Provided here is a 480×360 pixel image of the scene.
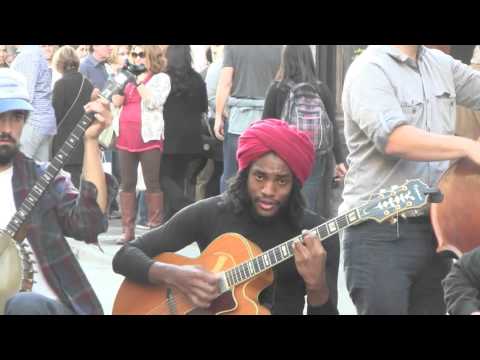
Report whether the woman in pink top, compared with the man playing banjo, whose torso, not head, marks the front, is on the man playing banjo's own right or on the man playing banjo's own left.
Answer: on the man playing banjo's own left

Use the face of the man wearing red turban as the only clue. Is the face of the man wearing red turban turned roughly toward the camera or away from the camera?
toward the camera

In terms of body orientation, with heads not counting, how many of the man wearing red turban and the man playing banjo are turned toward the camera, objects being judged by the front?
2

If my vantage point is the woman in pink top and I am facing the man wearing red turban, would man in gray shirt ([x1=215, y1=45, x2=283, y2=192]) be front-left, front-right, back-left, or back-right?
front-left

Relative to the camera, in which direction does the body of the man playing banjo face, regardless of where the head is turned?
toward the camera

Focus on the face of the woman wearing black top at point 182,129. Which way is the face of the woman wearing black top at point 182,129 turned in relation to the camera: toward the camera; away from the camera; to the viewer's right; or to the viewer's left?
away from the camera

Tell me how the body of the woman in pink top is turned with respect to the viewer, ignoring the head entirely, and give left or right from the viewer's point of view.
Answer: facing the viewer and to the left of the viewer
